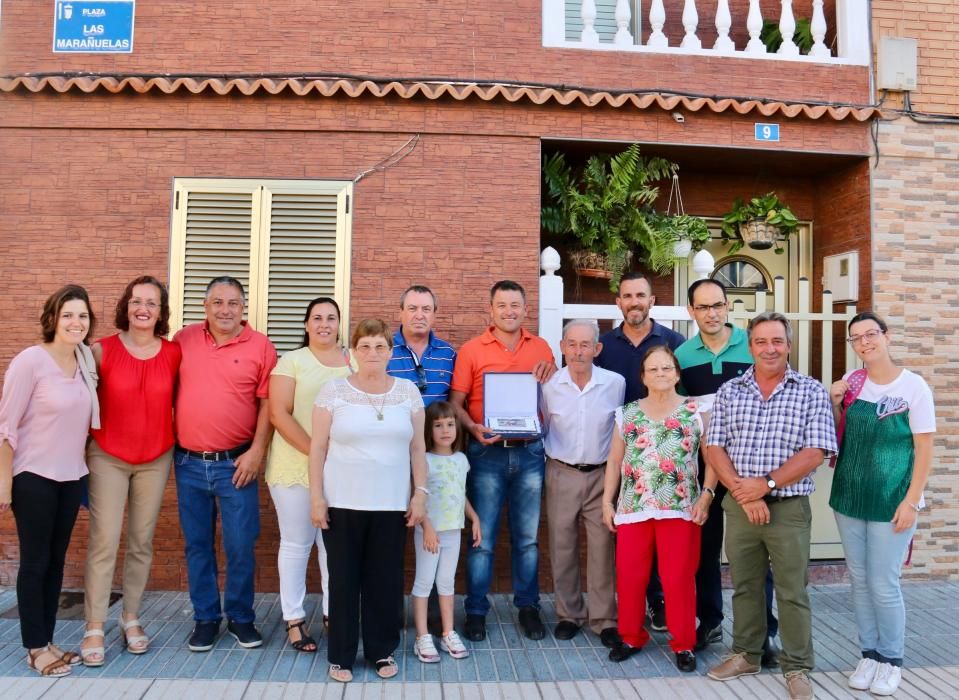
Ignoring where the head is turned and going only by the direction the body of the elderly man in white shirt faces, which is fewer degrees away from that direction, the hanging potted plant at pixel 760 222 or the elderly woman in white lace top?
the elderly woman in white lace top

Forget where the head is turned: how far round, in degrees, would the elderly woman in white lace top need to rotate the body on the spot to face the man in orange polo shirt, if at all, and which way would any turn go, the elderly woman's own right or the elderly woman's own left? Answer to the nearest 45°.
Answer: approximately 135° to the elderly woman's own left

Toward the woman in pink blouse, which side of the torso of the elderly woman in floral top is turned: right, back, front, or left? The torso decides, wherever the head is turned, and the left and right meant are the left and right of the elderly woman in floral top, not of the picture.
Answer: right

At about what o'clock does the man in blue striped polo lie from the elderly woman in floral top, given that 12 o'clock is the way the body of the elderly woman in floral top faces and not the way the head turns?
The man in blue striped polo is roughly at 3 o'clock from the elderly woman in floral top.

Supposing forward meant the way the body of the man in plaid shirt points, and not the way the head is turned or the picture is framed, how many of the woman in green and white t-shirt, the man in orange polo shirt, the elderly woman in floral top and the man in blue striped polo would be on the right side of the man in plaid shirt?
3

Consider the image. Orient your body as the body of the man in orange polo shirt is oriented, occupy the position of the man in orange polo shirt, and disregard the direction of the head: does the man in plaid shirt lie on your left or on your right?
on your left

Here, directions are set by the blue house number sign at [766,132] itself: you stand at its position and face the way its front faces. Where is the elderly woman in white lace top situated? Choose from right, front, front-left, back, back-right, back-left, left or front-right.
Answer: front-right

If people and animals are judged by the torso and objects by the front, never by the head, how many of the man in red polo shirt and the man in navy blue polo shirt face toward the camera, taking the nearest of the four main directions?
2
